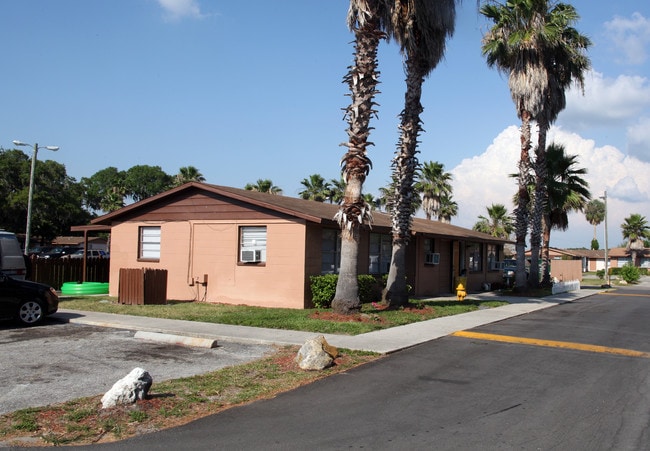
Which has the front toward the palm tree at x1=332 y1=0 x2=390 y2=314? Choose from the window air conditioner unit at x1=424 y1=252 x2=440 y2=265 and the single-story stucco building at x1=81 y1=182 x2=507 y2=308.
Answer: the single-story stucco building

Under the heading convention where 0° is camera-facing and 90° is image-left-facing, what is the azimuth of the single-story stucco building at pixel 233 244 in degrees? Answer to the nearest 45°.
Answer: approximately 315°

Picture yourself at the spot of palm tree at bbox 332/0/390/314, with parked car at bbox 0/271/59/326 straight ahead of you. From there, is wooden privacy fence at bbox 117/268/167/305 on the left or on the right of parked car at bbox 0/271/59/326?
right

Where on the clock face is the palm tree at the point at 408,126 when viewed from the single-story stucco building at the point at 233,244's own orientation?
The palm tree is roughly at 11 o'clock from the single-story stucco building.

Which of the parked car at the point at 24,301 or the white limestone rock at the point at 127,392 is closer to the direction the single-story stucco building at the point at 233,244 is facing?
the white limestone rock
